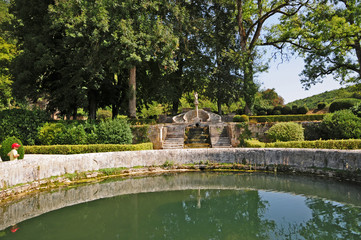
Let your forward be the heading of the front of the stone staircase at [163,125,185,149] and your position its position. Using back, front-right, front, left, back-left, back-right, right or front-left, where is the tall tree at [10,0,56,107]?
right

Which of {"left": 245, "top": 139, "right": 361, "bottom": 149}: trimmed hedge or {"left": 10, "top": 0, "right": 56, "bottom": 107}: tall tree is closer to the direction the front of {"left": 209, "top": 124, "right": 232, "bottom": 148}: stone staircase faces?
the trimmed hedge

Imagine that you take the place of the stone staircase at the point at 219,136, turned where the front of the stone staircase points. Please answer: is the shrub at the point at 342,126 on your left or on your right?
on your left

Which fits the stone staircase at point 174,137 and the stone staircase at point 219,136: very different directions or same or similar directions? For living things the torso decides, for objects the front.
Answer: same or similar directions

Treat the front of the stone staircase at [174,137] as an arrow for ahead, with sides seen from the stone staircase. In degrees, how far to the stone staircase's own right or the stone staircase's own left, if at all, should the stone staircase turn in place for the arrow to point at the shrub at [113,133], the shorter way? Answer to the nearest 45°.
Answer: approximately 45° to the stone staircase's own right

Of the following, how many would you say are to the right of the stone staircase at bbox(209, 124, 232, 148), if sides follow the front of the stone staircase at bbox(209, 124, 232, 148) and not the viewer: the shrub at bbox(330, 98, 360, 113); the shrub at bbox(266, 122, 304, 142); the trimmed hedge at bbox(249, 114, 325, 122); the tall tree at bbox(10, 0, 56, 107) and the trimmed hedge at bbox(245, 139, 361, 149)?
1

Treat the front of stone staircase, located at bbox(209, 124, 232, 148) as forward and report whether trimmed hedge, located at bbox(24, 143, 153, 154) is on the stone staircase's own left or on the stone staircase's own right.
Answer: on the stone staircase's own right

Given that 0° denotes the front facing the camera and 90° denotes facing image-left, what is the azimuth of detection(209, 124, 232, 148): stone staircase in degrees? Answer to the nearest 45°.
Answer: approximately 0°

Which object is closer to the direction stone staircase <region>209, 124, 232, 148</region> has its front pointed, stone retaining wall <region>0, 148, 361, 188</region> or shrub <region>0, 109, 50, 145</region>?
the stone retaining wall

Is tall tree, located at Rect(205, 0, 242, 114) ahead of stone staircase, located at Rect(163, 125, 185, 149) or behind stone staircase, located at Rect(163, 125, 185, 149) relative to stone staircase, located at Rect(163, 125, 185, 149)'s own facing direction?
behind

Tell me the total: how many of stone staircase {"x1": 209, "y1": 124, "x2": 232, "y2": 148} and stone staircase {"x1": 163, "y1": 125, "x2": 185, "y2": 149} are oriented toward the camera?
2

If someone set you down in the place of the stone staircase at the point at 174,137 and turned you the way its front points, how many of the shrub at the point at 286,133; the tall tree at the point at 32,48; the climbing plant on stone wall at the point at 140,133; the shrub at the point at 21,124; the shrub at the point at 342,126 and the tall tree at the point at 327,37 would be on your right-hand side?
3

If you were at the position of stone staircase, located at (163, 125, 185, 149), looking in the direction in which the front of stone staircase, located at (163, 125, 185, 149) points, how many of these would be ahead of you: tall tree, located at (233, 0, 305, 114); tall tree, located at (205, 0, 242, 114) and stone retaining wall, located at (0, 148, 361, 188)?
1

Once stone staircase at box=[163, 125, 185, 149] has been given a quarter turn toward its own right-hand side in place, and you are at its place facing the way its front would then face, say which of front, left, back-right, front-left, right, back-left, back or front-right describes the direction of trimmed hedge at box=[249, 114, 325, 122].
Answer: back

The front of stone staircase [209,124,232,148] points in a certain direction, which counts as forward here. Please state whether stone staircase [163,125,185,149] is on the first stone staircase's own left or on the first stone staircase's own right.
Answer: on the first stone staircase's own right

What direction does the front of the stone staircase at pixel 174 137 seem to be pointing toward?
toward the camera

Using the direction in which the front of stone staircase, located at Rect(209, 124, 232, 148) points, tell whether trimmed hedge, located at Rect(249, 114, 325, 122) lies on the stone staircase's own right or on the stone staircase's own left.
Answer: on the stone staircase's own left

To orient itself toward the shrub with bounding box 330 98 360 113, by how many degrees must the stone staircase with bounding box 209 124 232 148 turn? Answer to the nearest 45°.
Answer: approximately 135° to its left
